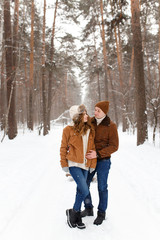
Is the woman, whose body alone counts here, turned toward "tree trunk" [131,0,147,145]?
no

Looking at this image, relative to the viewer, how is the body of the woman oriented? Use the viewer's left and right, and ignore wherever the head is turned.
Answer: facing the viewer and to the right of the viewer

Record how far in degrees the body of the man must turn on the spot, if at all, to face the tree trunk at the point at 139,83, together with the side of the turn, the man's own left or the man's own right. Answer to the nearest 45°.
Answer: approximately 135° to the man's own right

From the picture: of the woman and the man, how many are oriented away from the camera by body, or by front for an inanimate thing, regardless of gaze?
0
